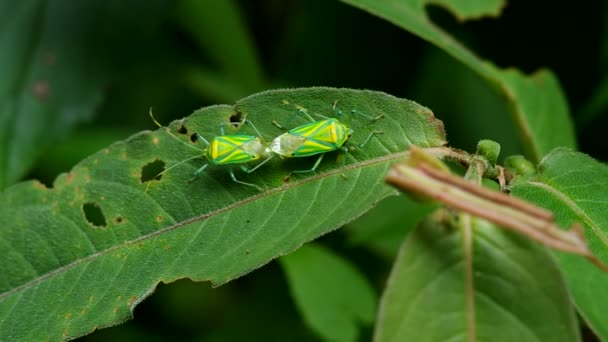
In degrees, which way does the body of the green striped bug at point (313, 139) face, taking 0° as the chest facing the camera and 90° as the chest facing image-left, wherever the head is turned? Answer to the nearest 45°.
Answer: approximately 270°

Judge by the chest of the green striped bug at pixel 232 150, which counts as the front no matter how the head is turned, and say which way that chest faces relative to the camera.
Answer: to the viewer's left

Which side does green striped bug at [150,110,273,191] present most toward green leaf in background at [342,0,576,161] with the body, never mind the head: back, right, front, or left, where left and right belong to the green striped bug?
back

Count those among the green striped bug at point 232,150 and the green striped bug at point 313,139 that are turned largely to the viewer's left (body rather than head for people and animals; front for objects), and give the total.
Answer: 1

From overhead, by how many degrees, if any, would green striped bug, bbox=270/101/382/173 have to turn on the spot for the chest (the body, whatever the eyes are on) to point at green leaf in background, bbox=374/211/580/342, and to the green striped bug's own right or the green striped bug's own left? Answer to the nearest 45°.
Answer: approximately 45° to the green striped bug's own right

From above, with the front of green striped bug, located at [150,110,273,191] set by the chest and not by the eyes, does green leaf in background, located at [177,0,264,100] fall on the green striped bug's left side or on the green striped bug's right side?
on the green striped bug's right side

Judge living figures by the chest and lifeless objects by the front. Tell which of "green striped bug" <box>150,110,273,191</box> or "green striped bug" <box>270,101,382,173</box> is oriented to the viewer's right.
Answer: "green striped bug" <box>270,101,382,173</box>

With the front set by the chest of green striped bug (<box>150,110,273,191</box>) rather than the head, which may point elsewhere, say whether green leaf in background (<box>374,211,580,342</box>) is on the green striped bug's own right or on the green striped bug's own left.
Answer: on the green striped bug's own left

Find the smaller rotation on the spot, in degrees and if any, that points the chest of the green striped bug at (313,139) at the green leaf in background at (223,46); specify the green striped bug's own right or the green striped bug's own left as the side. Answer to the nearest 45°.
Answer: approximately 90° to the green striped bug's own left

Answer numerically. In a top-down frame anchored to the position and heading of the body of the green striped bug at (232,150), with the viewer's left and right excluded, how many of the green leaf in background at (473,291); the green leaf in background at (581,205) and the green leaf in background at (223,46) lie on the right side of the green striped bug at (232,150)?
1

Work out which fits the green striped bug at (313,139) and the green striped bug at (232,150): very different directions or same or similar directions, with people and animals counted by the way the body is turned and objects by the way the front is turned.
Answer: very different directions

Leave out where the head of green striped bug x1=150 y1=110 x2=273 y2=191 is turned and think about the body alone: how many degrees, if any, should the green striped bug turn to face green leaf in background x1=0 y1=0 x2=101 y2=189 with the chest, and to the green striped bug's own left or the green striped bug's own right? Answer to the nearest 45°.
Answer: approximately 45° to the green striped bug's own right

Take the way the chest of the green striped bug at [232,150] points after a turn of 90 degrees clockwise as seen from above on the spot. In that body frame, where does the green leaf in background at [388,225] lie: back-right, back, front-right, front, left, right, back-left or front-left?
front-right
